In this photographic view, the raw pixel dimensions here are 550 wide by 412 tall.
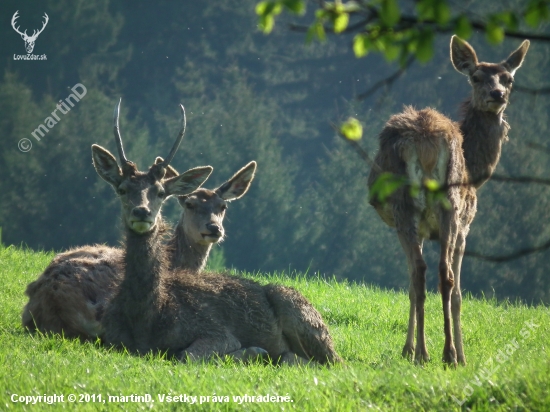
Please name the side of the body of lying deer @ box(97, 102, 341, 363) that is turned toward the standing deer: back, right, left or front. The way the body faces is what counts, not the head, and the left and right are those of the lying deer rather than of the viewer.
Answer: back

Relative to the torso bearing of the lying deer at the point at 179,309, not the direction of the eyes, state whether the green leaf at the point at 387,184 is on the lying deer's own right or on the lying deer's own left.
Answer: on the lying deer's own left

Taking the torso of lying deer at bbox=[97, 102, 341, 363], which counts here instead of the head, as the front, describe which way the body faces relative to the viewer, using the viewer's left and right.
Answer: facing to the left of the viewer
